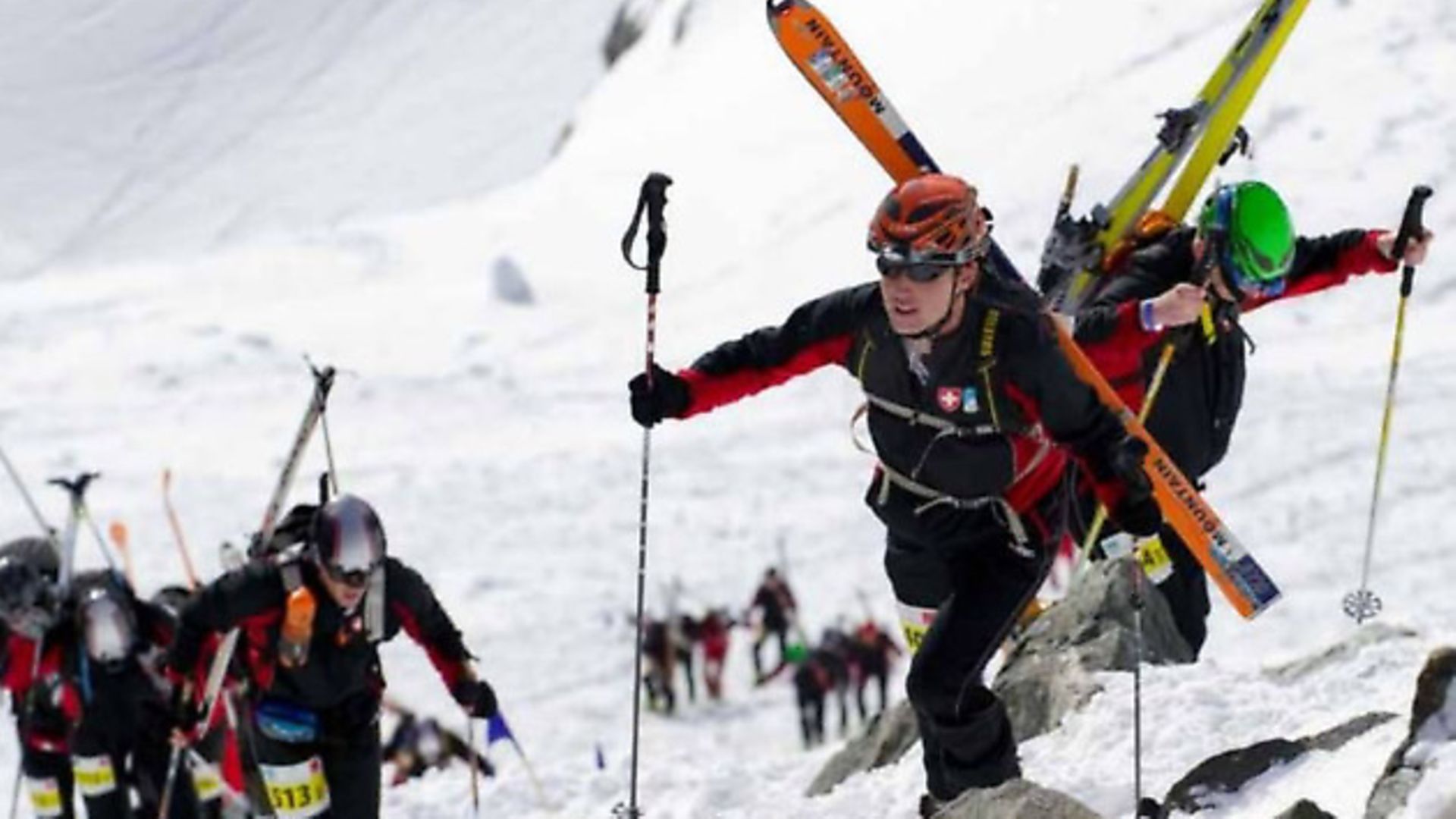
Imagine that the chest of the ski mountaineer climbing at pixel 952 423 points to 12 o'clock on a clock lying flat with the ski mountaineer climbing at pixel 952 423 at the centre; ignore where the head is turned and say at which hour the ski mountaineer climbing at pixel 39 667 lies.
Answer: the ski mountaineer climbing at pixel 39 667 is roughly at 3 o'clock from the ski mountaineer climbing at pixel 952 423.

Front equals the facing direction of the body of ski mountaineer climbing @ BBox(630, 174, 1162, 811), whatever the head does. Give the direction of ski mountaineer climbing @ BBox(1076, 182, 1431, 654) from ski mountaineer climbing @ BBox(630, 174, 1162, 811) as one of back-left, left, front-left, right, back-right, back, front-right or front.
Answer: back

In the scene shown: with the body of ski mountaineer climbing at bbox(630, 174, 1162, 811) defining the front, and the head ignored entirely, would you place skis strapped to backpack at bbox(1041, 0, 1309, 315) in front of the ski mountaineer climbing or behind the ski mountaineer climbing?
behind

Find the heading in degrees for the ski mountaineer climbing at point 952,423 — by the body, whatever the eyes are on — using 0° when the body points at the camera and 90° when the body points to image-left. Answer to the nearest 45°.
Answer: approximately 45°
